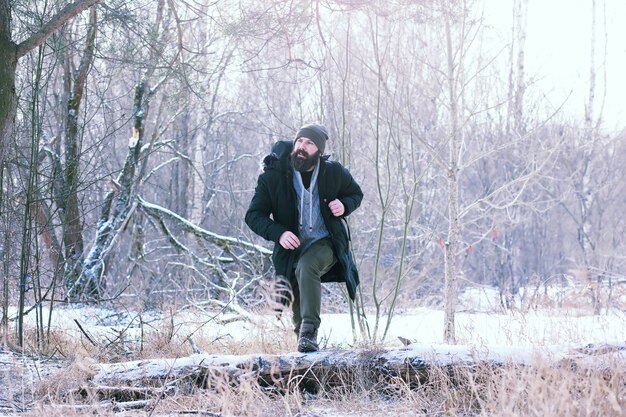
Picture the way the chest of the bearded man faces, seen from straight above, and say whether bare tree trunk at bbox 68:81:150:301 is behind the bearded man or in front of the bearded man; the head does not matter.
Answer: behind

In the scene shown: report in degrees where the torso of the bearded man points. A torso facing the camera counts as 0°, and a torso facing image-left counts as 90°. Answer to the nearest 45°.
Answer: approximately 0°

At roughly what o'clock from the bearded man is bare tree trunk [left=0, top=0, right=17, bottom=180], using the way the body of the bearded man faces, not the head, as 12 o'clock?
The bare tree trunk is roughly at 3 o'clock from the bearded man.
